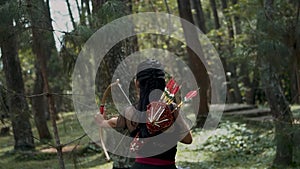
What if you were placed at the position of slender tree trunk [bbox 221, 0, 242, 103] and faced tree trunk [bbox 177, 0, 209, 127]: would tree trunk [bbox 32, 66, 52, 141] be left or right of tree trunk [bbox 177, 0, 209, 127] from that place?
right

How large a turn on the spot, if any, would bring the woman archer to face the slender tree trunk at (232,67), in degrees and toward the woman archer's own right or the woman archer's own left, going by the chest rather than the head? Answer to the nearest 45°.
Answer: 0° — they already face it

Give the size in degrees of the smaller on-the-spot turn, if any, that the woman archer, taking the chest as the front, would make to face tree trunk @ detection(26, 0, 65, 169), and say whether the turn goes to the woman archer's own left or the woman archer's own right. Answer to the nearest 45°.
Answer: approximately 45° to the woman archer's own left

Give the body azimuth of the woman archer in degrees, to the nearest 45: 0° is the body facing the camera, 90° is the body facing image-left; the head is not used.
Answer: approximately 180°

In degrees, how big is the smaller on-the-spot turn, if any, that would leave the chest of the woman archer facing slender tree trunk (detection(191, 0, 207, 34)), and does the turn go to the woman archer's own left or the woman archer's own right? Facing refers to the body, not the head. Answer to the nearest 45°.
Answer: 0° — they already face it

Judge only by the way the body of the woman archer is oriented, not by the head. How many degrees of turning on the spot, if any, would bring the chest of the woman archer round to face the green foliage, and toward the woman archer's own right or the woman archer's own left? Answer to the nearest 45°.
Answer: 0° — they already face it
